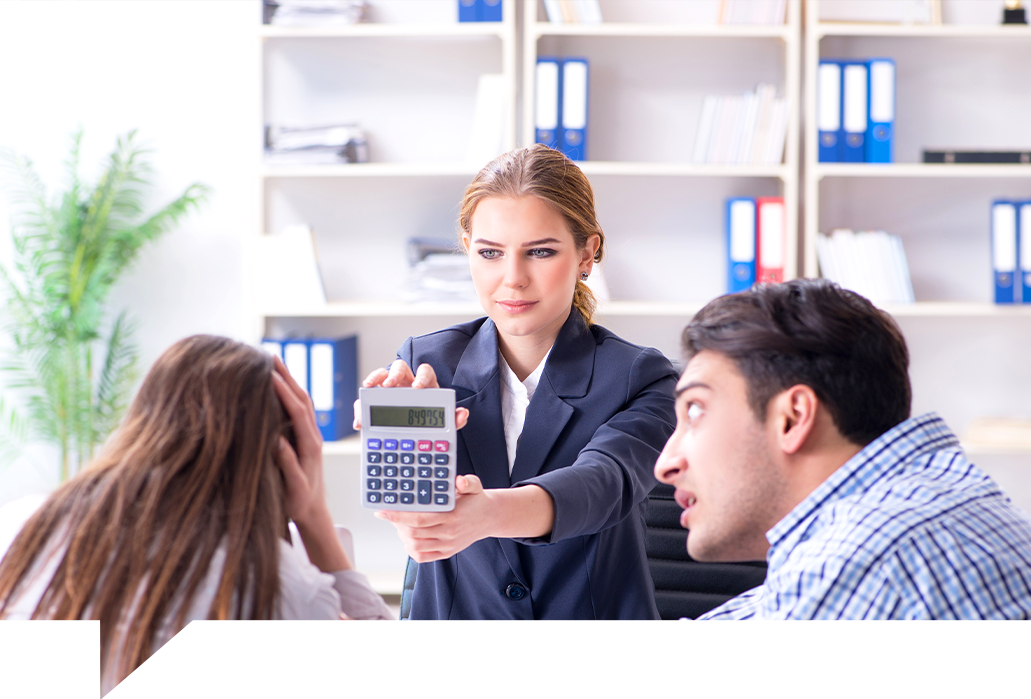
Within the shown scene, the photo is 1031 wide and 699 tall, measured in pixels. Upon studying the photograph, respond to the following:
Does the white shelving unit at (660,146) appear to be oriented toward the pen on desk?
yes

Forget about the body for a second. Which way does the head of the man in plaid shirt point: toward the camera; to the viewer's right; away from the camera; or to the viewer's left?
to the viewer's left

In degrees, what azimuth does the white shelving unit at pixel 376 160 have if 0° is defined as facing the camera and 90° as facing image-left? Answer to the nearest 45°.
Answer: approximately 0°

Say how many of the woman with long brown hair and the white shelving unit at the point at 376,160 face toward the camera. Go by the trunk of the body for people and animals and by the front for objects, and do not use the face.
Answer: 1

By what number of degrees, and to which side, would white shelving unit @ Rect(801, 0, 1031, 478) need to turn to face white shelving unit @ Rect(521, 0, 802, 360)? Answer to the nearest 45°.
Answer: approximately 90° to its right

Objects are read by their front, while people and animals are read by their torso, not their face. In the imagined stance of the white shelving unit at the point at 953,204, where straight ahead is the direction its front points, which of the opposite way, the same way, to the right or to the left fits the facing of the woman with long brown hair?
the opposite way

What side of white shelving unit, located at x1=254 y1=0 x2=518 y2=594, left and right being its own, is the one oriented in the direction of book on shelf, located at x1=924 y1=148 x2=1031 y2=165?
left

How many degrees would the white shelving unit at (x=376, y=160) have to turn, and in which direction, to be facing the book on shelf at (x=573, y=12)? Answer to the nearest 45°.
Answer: approximately 45° to its left

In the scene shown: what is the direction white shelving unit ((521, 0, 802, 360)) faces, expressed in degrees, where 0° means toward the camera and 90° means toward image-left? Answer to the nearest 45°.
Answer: approximately 0°

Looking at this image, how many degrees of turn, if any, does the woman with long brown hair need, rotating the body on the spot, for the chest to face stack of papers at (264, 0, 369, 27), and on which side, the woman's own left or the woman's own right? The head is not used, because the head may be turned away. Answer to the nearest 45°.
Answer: approximately 45° to the woman's own left
